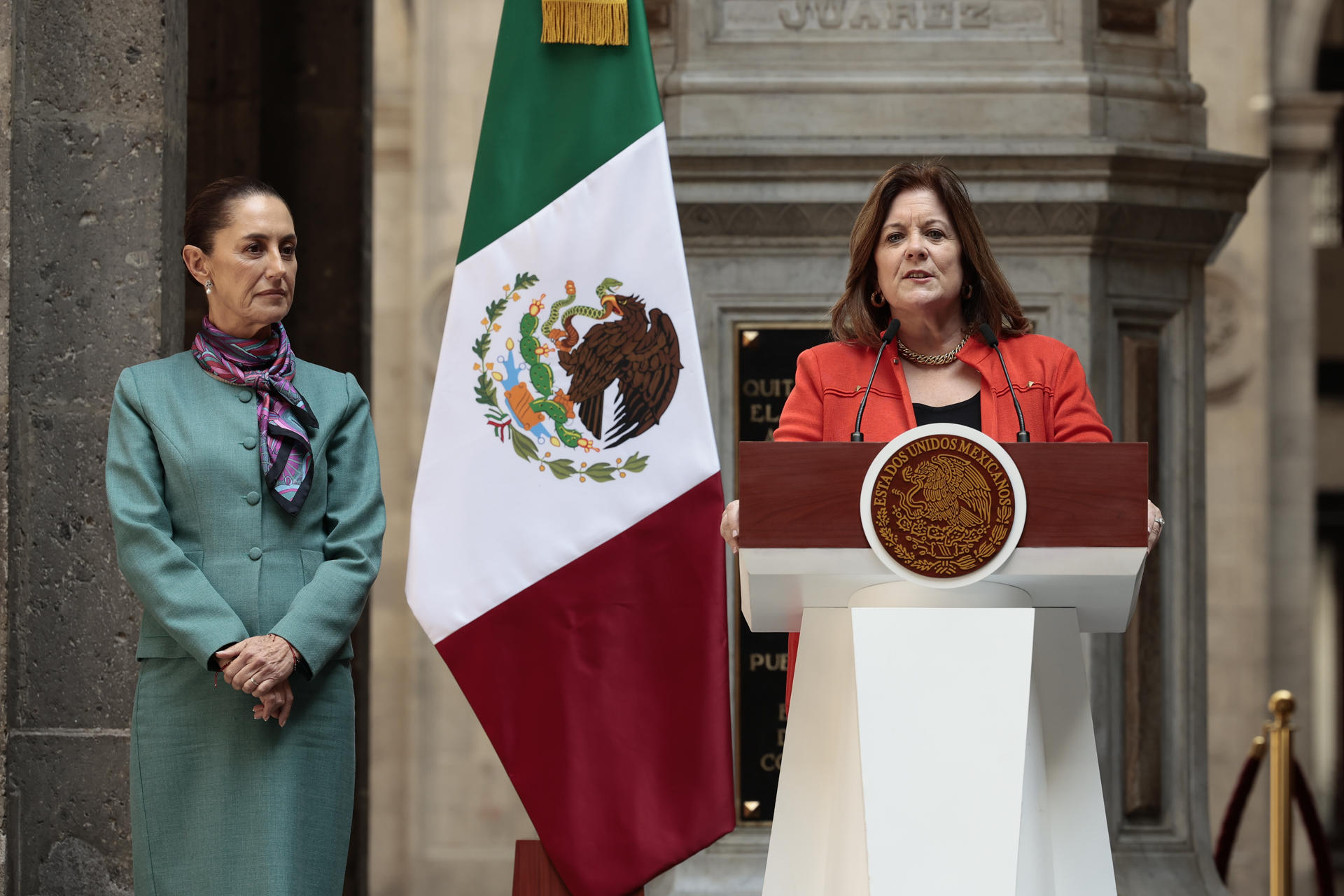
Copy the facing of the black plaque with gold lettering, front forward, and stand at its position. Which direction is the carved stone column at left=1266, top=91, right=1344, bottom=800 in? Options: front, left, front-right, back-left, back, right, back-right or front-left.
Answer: back-left

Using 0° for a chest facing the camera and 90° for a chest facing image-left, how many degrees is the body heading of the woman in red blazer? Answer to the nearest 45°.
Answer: approximately 0°

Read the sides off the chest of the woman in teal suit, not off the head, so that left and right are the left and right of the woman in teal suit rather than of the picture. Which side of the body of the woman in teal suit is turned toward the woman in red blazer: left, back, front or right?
left

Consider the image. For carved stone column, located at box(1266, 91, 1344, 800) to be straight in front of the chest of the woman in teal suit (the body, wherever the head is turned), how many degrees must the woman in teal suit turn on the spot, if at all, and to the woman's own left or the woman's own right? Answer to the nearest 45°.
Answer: approximately 135° to the woman's own left

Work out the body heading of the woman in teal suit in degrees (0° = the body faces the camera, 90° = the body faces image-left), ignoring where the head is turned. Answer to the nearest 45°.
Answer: approximately 0°

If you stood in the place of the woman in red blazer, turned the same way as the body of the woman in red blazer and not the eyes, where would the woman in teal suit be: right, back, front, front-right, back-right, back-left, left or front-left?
right

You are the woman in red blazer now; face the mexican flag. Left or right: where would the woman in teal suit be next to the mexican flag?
left

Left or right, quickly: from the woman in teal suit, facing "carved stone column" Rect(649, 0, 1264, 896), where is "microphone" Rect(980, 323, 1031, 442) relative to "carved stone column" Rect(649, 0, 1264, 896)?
right
